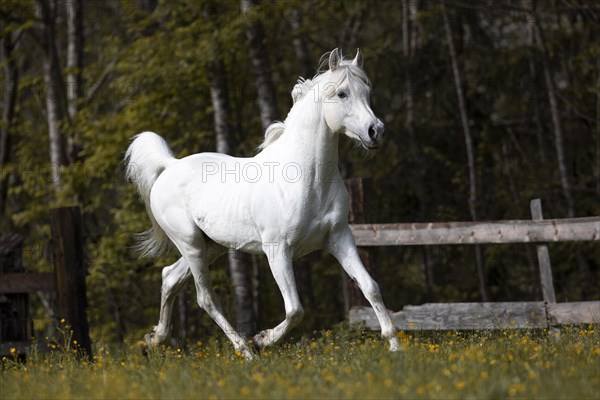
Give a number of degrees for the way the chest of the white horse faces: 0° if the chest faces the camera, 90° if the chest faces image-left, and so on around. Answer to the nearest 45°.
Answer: approximately 315°

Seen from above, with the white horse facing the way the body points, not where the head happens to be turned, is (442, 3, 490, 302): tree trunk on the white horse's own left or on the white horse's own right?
on the white horse's own left

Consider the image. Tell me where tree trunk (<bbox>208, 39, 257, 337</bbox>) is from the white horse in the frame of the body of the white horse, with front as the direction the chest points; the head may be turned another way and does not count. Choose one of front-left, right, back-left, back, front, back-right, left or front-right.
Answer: back-left

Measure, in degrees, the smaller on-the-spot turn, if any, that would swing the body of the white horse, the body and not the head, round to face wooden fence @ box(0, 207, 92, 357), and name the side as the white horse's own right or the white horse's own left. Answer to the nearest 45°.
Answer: approximately 180°

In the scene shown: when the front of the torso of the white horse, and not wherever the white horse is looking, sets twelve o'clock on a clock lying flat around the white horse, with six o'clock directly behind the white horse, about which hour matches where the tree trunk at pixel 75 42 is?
The tree trunk is roughly at 7 o'clock from the white horse.

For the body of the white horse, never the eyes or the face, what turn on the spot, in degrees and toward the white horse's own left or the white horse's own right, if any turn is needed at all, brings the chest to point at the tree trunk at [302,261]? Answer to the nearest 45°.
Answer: approximately 135° to the white horse's own left

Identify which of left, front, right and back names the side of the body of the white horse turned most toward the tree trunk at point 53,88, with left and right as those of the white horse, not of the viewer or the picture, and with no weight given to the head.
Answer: back

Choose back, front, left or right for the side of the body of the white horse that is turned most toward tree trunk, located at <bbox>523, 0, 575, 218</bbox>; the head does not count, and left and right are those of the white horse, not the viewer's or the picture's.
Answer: left

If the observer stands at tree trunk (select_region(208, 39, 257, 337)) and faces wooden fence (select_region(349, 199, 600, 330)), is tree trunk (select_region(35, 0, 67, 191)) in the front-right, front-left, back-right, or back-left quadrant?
back-right
